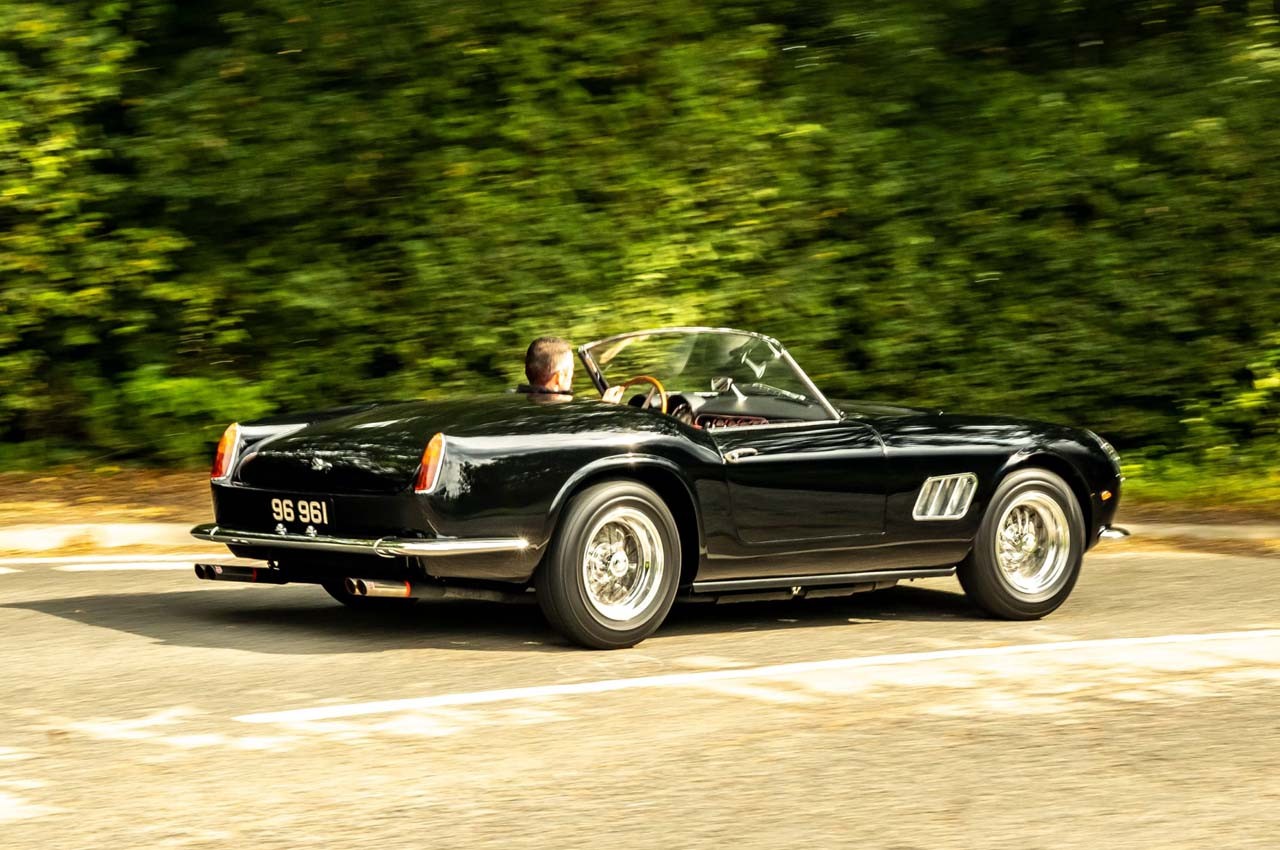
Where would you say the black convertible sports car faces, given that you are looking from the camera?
facing away from the viewer and to the right of the viewer

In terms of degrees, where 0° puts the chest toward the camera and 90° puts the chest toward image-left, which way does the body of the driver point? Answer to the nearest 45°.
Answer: approximately 225°

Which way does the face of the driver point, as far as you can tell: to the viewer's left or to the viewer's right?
to the viewer's right
